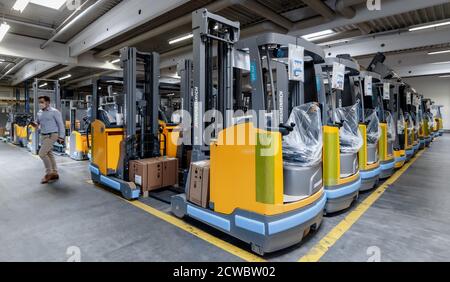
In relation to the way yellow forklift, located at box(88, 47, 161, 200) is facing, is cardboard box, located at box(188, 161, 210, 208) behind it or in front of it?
in front

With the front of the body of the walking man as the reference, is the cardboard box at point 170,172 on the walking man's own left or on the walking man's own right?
on the walking man's own left

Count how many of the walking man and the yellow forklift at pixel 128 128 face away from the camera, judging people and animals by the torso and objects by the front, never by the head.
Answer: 0

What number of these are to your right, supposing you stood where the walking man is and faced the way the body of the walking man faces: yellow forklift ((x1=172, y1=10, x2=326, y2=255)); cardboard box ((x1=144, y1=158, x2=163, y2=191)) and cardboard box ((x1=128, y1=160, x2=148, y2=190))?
0

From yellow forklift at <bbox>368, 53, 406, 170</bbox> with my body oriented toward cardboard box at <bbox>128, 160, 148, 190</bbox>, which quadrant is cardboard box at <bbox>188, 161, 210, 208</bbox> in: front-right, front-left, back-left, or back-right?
front-left

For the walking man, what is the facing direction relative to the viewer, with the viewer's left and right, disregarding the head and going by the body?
facing the viewer and to the left of the viewer

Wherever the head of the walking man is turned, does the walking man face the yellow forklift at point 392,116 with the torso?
no

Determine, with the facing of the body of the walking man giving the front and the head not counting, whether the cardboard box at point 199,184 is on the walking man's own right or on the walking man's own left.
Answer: on the walking man's own left

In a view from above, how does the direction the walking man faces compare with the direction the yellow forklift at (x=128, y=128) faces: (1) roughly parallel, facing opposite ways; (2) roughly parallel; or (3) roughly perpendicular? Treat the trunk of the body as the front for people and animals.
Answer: roughly perpendicular

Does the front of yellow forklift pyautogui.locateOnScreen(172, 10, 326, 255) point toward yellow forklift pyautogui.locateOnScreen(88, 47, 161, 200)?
yes

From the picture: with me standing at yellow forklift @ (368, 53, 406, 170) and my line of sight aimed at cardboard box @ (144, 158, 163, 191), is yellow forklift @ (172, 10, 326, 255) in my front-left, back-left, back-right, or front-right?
front-left

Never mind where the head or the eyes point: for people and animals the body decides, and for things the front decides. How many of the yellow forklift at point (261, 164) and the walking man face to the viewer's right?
0

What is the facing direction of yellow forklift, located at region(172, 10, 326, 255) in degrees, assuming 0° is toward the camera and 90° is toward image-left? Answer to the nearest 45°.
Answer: approximately 135°
